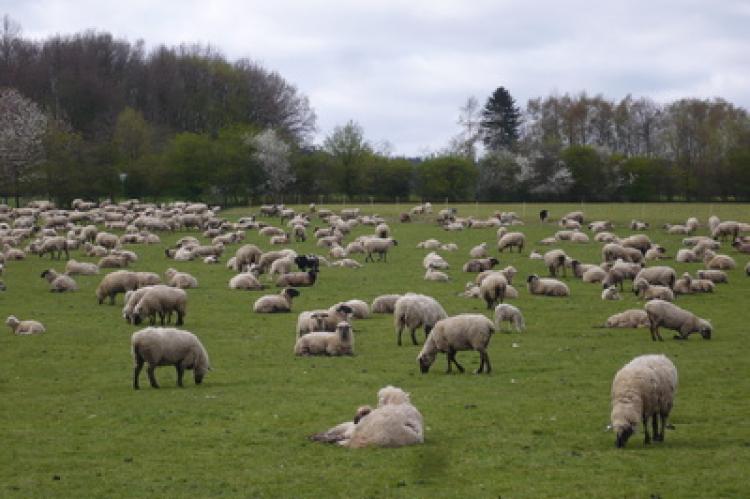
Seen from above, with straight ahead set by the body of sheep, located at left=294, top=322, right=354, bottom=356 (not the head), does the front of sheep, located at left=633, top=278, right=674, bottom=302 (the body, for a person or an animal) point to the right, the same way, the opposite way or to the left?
the opposite way

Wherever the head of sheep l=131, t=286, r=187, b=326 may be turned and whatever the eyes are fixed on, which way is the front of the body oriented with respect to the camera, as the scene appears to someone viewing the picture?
to the viewer's left

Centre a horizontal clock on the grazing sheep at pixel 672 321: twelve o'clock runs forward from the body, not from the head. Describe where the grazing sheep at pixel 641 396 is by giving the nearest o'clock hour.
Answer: the grazing sheep at pixel 641 396 is roughly at 3 o'clock from the grazing sheep at pixel 672 321.

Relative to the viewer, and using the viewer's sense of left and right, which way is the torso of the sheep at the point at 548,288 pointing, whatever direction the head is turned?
facing to the left of the viewer

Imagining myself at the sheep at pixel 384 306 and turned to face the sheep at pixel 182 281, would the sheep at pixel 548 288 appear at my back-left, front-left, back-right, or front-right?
back-right

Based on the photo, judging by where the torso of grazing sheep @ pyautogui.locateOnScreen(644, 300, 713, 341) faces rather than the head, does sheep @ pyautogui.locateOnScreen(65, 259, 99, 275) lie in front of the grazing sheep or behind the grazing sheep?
behind

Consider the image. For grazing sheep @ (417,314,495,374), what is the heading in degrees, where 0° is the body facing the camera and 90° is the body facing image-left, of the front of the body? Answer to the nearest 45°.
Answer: approximately 90°

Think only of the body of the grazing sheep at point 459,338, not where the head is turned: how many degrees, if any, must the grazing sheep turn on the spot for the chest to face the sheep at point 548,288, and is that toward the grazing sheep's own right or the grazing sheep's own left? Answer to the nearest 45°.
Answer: approximately 90° to the grazing sheep's own right

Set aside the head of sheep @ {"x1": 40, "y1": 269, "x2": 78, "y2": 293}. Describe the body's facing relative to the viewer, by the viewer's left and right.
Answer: facing to the left of the viewer

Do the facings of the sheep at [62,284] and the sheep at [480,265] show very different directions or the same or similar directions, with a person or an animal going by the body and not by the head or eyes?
very different directions

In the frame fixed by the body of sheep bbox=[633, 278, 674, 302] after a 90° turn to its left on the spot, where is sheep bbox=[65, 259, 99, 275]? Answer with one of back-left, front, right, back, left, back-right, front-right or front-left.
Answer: right

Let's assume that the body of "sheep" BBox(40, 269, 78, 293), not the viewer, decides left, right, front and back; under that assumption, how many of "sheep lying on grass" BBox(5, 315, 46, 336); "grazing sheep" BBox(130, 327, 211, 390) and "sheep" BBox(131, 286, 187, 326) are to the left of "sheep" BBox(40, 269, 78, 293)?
3

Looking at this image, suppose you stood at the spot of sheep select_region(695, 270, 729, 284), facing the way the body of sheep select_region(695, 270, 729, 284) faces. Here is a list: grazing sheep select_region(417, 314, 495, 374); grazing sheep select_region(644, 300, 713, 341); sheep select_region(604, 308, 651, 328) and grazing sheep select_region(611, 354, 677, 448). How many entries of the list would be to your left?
4

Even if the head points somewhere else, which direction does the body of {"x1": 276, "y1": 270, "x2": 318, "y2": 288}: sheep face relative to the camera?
to the viewer's right

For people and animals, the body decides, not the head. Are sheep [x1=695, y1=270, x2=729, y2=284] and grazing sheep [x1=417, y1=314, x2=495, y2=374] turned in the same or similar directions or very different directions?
same or similar directions
